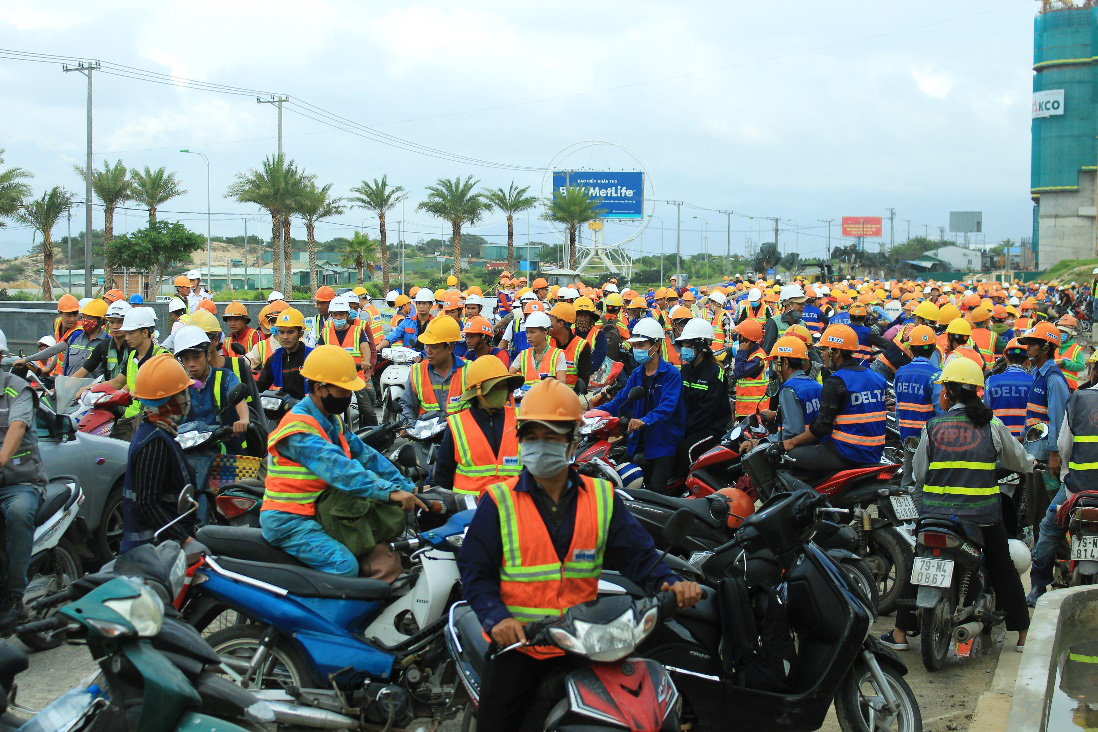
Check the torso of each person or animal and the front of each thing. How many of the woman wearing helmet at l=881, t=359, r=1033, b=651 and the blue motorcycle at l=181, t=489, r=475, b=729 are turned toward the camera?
0

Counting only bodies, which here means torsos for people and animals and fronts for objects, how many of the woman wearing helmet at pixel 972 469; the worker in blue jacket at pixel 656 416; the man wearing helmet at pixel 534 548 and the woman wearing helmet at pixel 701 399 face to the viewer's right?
0

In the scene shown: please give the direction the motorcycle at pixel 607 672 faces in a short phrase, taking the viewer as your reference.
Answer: facing the viewer and to the right of the viewer

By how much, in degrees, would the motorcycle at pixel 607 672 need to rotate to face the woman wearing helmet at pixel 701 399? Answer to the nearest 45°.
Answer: approximately 135° to its left

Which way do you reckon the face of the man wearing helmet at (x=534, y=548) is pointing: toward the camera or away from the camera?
toward the camera

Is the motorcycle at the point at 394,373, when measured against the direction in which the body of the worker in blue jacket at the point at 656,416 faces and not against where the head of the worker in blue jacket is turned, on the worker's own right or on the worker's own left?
on the worker's own right

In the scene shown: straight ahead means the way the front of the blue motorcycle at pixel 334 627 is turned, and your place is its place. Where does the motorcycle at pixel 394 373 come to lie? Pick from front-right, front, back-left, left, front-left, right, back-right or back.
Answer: left

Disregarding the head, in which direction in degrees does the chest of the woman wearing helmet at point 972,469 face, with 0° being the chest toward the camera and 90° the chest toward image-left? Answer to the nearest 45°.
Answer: approximately 180°

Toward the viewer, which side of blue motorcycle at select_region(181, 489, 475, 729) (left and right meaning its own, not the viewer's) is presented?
right

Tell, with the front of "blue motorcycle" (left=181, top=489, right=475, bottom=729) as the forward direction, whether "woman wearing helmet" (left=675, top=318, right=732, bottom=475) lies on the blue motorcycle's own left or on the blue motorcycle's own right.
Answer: on the blue motorcycle's own left

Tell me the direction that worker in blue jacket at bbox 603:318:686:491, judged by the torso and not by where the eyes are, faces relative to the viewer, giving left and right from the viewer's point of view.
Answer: facing the viewer and to the left of the viewer

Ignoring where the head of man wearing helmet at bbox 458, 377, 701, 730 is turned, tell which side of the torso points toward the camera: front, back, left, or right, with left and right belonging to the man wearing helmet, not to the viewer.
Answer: front

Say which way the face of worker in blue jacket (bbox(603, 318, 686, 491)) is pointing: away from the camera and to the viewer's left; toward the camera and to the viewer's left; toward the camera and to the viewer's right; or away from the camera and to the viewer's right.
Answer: toward the camera and to the viewer's left

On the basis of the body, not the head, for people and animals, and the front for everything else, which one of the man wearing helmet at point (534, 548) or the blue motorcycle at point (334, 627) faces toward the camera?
the man wearing helmet
